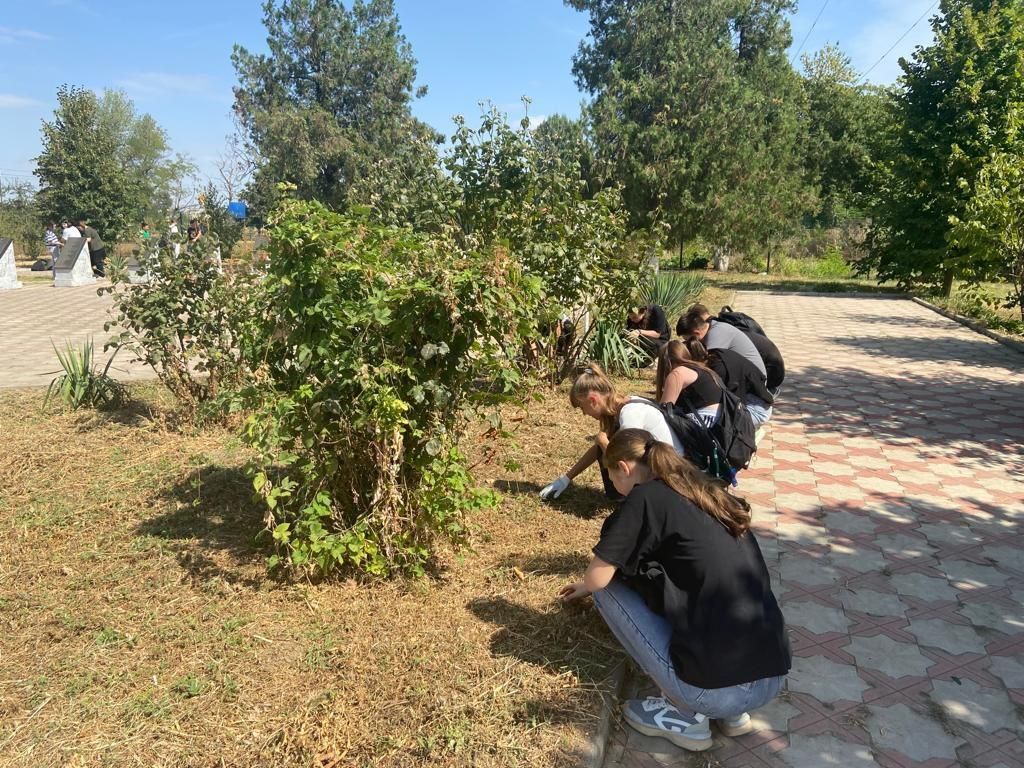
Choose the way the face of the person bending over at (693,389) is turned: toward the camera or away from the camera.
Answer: away from the camera

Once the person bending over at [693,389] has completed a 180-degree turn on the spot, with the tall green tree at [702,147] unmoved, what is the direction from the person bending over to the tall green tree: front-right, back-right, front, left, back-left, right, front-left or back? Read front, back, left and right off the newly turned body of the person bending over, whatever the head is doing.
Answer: left

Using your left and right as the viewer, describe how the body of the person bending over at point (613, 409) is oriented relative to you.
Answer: facing to the left of the viewer

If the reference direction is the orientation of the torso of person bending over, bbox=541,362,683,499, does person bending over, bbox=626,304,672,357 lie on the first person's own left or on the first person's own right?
on the first person's own right

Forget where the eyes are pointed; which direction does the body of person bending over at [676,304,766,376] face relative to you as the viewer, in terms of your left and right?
facing to the left of the viewer

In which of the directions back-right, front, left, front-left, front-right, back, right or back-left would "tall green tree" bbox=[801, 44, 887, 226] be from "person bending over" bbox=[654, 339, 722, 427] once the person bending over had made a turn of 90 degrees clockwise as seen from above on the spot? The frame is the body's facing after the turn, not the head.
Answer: front

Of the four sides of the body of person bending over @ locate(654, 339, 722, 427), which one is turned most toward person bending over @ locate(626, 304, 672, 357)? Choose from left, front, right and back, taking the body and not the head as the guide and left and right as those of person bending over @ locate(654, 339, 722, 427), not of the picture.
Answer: right

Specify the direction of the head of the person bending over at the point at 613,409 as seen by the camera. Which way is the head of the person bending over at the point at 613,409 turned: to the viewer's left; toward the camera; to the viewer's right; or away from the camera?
to the viewer's left

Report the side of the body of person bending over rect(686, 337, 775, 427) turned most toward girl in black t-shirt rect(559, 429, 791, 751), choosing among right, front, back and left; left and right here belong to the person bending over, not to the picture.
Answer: left

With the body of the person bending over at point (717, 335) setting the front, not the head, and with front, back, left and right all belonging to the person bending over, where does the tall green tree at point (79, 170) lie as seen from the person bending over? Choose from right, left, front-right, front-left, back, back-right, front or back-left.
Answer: front-right

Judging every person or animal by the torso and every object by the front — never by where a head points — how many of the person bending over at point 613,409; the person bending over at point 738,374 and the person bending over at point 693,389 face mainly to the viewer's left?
3

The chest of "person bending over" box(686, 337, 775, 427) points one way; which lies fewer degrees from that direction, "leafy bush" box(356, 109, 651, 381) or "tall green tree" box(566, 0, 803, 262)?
the leafy bush

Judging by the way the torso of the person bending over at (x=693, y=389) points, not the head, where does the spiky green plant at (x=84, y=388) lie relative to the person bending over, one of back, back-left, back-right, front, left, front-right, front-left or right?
front

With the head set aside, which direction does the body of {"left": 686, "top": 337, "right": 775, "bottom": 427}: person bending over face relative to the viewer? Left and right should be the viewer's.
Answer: facing to the left of the viewer

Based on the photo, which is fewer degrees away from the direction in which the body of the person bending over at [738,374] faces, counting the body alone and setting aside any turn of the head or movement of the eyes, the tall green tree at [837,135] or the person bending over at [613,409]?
the person bending over
